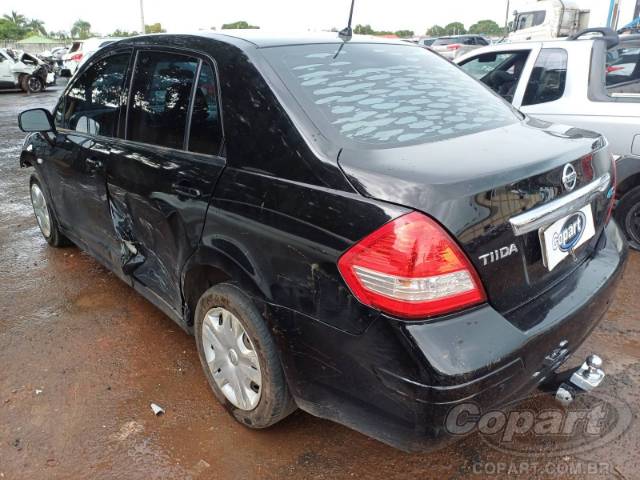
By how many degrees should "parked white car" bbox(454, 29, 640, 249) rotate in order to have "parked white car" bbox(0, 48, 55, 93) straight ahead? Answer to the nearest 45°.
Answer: approximately 45° to its right

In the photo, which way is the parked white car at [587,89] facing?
to the viewer's left

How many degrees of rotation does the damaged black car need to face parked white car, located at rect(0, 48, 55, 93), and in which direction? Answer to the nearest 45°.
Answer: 0° — it already faces it

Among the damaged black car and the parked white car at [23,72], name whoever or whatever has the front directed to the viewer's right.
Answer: the parked white car

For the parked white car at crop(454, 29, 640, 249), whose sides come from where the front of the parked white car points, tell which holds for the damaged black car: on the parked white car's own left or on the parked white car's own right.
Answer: on the parked white car's own left

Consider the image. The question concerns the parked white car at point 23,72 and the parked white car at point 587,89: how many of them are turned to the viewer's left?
1

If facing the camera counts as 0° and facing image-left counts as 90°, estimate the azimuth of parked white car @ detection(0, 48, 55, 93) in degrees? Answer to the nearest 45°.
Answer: approximately 270°

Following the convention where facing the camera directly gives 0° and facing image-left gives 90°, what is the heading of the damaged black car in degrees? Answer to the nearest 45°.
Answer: approximately 135°
